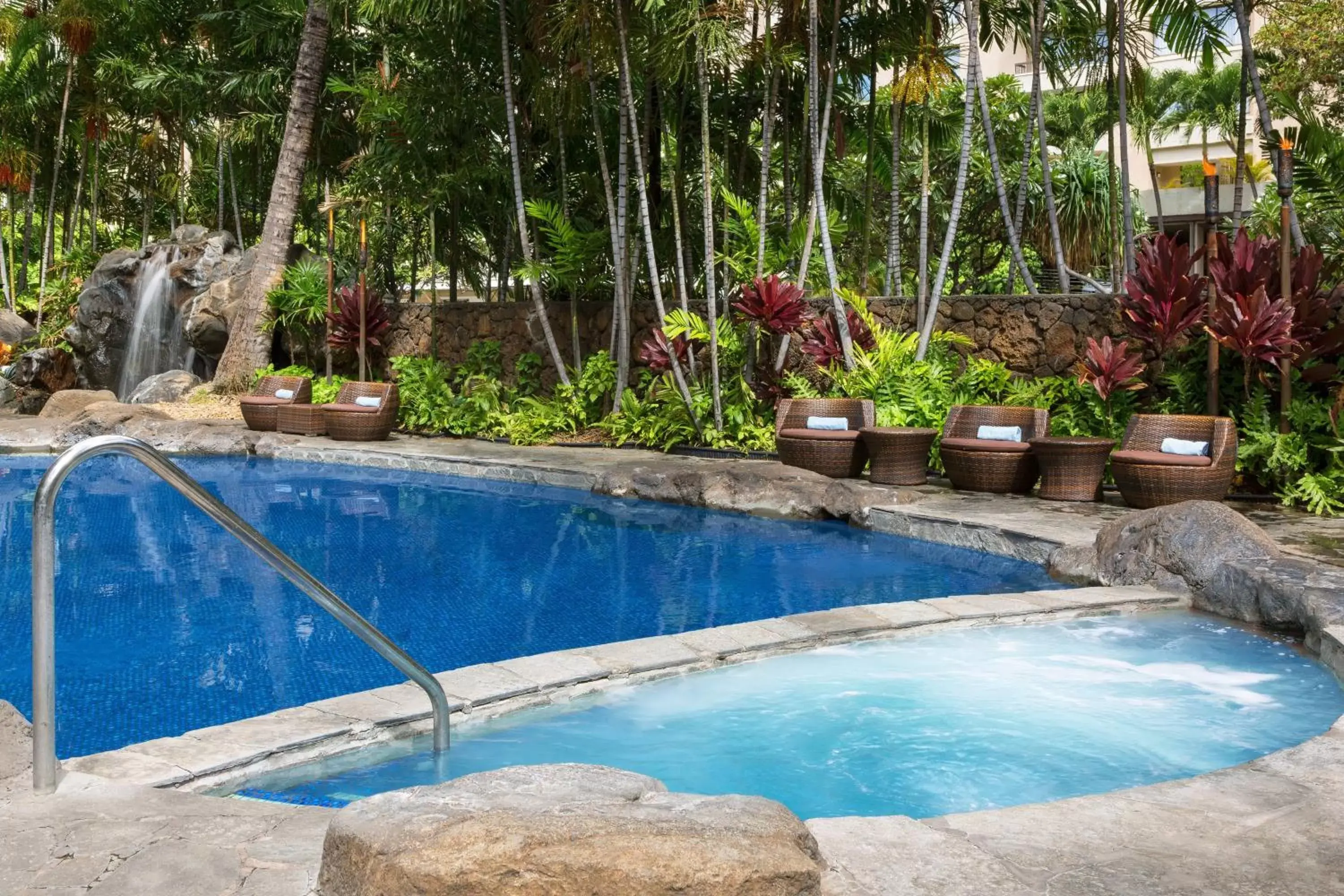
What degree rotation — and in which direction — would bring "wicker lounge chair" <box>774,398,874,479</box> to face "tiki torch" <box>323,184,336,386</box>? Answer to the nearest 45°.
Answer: approximately 90° to its right

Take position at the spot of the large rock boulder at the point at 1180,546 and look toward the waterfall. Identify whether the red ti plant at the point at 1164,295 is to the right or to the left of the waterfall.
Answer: right

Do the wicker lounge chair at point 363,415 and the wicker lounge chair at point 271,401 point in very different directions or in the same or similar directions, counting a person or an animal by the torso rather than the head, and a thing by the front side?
same or similar directions

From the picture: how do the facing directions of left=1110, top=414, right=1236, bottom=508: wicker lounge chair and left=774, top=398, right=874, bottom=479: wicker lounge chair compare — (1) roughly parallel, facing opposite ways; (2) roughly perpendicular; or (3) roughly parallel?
roughly parallel

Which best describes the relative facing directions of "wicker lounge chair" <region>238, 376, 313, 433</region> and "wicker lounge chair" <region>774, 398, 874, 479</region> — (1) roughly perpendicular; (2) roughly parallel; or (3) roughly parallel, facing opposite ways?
roughly parallel

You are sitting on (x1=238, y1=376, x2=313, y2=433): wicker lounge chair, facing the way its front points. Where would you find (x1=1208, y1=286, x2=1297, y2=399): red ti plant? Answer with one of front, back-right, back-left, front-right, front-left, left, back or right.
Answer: left

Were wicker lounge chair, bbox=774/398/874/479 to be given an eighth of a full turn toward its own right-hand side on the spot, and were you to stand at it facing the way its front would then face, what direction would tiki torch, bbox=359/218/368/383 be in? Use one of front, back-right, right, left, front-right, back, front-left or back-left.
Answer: front-right

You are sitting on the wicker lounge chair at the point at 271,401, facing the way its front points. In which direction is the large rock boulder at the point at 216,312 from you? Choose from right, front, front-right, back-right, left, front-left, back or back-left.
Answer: back-right

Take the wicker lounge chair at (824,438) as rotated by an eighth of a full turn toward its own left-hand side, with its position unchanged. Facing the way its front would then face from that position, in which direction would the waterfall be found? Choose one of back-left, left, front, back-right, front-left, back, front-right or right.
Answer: back-right

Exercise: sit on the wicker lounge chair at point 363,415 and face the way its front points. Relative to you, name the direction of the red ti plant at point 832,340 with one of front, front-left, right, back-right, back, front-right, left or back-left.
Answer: left

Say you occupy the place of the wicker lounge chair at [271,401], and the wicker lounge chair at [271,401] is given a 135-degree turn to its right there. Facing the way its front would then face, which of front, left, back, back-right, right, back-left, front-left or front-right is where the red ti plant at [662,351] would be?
back-right

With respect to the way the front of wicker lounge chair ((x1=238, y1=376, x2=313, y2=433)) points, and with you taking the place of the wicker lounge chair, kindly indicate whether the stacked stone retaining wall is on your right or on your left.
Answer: on your left

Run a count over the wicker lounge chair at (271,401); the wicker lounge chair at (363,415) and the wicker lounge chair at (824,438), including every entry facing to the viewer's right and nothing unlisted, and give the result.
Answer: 0

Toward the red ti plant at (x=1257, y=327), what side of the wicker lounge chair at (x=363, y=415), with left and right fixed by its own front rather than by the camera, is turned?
left

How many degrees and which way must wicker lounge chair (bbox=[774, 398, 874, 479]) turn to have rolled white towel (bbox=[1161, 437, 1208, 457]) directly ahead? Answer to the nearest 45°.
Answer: approximately 90° to its left

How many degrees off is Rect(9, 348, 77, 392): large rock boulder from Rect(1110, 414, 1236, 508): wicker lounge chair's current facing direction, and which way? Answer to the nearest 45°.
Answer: approximately 45° to its right

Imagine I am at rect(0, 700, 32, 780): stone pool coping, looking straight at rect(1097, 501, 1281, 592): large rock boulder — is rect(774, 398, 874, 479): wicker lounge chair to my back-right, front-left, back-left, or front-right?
front-left

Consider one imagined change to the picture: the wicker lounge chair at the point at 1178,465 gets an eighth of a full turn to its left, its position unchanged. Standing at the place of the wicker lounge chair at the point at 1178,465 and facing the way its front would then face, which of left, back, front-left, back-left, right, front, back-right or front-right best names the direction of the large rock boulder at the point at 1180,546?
front

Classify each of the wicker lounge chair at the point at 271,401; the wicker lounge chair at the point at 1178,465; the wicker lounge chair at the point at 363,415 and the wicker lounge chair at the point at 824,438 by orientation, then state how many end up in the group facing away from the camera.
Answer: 0

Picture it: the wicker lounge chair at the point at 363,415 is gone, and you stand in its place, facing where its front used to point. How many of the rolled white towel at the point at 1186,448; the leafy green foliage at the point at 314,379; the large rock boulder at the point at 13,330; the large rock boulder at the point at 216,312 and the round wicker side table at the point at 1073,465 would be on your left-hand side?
2

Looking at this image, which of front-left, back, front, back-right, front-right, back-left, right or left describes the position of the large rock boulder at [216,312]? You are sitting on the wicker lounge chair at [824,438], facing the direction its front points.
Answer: right
